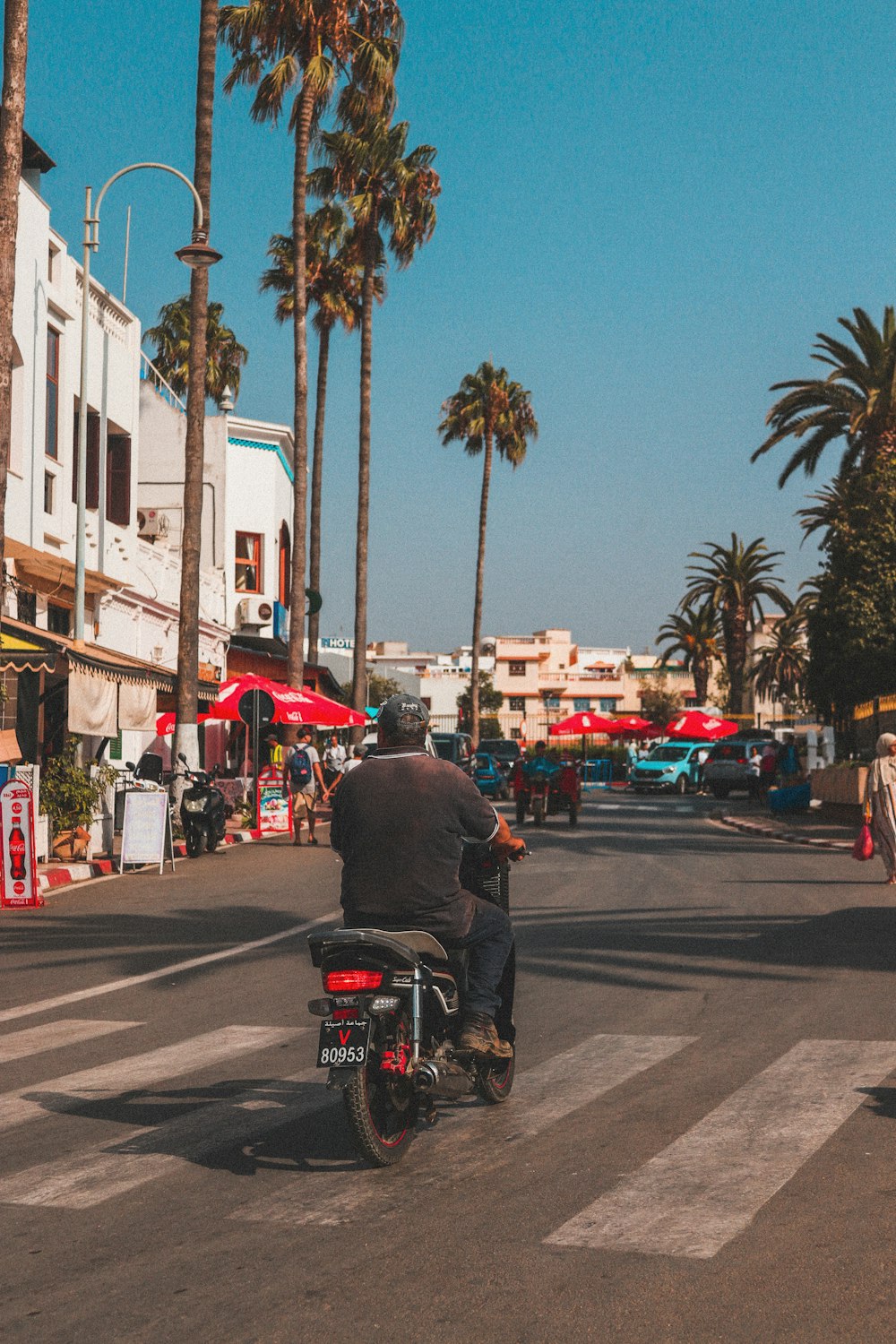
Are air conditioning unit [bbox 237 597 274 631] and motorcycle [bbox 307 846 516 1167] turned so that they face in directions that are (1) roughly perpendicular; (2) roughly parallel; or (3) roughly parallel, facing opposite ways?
roughly perpendicular

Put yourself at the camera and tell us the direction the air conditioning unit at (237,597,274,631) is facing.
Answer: facing the viewer and to the right of the viewer

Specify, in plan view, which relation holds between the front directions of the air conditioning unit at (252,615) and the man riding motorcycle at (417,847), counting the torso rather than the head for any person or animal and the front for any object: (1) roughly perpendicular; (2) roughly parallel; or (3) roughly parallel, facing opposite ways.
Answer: roughly perpendicular

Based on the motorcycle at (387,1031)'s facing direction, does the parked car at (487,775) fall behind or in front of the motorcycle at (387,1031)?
in front

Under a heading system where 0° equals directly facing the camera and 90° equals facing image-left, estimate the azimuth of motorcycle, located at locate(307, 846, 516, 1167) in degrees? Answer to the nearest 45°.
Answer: approximately 225°

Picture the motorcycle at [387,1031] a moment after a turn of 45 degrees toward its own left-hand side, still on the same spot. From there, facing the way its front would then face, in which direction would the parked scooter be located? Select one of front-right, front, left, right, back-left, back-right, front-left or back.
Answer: front

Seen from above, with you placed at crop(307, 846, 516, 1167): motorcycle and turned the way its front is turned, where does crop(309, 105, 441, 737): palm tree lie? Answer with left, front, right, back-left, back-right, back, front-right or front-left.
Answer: front-left

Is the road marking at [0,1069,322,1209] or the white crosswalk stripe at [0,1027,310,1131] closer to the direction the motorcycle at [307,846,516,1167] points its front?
the white crosswalk stripe

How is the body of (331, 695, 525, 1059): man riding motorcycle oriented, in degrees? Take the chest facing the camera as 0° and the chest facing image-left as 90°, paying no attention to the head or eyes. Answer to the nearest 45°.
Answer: approximately 225°

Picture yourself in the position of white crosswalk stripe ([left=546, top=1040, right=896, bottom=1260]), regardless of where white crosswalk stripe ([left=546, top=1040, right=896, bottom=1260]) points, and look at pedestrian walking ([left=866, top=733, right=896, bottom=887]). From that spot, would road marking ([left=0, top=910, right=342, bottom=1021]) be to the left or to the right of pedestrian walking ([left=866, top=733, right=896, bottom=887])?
left

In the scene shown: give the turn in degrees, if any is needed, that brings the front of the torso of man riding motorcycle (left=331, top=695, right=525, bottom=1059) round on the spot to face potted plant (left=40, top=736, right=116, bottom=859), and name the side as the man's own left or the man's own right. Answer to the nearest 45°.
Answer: approximately 45° to the man's own left

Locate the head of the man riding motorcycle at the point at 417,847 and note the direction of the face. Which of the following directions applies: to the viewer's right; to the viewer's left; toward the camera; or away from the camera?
away from the camera

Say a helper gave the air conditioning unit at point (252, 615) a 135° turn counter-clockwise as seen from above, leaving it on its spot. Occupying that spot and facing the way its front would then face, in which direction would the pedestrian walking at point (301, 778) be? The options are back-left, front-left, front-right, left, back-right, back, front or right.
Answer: back

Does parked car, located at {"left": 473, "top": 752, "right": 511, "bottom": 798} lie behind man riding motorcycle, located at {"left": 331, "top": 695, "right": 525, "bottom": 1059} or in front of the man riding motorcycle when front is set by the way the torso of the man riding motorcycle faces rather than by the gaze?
in front

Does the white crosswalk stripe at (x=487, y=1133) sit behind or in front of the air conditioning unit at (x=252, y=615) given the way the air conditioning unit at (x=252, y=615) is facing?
in front

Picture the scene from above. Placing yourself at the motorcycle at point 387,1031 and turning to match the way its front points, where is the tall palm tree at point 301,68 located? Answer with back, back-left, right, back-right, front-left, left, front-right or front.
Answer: front-left
